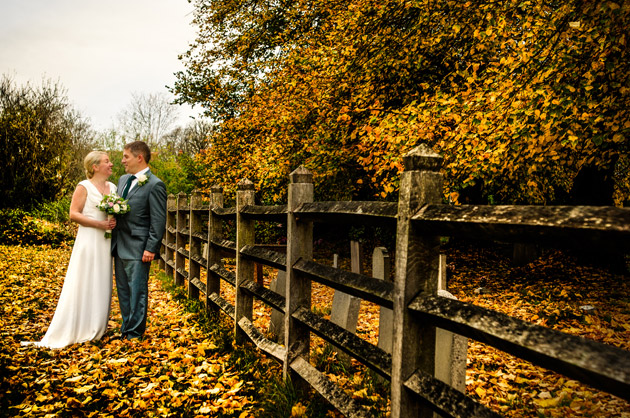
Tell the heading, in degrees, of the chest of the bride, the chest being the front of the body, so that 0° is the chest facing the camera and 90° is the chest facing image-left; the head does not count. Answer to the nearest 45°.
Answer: approximately 315°

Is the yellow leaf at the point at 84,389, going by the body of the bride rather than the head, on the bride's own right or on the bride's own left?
on the bride's own right

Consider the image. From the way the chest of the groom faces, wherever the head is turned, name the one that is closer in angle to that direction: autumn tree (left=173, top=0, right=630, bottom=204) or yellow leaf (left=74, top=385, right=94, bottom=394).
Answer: the yellow leaf

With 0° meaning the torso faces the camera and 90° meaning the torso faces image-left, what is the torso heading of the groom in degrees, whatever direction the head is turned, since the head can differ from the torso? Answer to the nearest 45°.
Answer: approximately 45°

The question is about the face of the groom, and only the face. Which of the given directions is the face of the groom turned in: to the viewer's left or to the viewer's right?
to the viewer's left

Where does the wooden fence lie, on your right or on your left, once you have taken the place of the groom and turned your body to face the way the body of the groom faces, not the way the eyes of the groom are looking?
on your left

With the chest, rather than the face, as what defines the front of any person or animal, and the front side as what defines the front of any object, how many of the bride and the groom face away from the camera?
0

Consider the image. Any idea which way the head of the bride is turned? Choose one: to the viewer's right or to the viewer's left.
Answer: to the viewer's right

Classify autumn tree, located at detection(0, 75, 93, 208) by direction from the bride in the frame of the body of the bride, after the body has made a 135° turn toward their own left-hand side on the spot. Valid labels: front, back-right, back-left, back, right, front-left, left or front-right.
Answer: front
